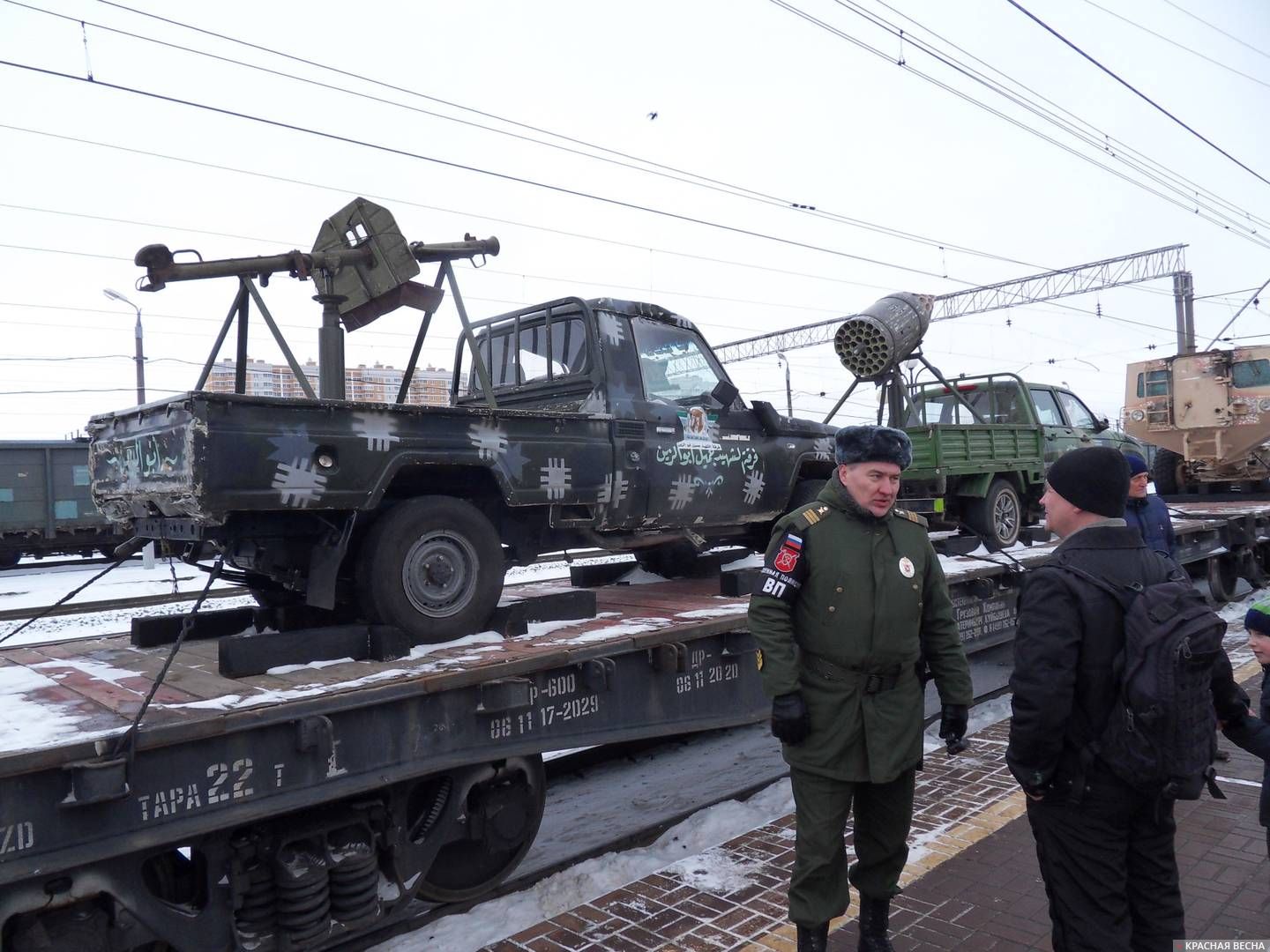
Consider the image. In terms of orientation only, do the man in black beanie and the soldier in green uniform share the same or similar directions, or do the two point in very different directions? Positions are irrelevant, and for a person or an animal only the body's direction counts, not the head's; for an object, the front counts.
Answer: very different directions

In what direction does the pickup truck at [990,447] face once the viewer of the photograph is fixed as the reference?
facing away from the viewer and to the right of the viewer

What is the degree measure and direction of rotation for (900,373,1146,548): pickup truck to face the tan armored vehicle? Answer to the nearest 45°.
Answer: approximately 45° to its left

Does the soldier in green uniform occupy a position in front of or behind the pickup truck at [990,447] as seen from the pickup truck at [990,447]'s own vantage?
behind

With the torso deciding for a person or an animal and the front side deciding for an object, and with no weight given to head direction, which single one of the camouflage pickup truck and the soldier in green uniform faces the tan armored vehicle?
the camouflage pickup truck

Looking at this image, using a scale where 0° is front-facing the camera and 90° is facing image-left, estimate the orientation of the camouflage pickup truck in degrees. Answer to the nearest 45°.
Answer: approximately 225°

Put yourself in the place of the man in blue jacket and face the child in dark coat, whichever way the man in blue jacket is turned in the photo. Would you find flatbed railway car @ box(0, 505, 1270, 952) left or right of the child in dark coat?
right

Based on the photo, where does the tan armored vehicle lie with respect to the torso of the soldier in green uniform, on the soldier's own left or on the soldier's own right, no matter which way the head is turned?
on the soldier's own left

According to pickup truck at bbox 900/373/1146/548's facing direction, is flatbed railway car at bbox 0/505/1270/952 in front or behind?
behind

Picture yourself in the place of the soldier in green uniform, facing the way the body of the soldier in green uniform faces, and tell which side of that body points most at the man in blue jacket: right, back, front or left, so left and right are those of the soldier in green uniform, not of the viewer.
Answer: left

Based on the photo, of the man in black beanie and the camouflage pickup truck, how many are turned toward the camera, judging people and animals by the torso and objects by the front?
0

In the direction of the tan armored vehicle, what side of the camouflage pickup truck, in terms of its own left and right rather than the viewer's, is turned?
front

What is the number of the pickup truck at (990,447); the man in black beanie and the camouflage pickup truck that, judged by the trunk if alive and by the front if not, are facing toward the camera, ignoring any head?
0

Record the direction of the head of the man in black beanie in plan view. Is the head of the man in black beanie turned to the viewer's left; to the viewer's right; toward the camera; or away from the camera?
to the viewer's left

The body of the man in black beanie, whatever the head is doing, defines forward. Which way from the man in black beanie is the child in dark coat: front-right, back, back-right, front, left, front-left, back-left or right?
right

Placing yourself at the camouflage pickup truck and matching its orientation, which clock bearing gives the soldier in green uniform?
The soldier in green uniform is roughly at 3 o'clock from the camouflage pickup truck.
